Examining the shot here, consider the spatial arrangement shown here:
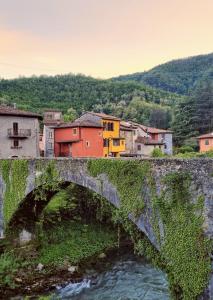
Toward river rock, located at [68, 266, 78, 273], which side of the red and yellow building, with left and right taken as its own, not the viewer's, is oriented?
front

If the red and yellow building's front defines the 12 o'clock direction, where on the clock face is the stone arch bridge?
The stone arch bridge is roughly at 12 o'clock from the red and yellow building.

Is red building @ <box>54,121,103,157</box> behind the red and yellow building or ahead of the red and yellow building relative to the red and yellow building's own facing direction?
ahead

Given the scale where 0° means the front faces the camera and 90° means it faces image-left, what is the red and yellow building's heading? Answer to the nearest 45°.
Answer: approximately 0°

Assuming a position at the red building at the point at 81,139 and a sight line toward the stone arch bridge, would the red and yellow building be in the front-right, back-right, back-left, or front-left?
back-left
